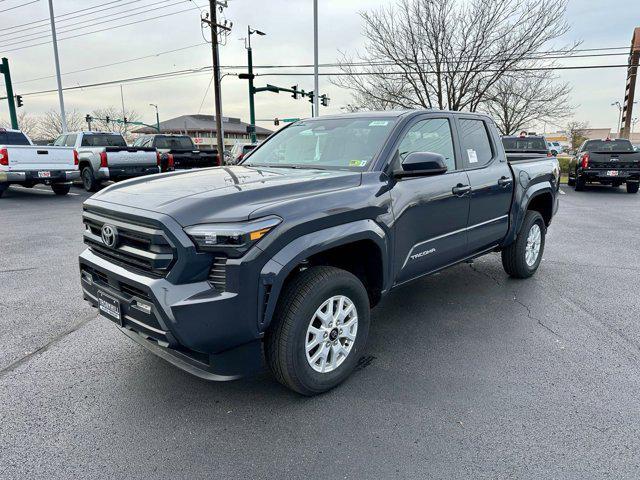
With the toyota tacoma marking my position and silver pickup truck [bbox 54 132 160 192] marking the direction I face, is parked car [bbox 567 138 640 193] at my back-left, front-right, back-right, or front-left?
front-right

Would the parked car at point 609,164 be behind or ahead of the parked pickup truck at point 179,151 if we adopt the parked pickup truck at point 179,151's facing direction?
behind

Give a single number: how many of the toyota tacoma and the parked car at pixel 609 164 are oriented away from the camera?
1

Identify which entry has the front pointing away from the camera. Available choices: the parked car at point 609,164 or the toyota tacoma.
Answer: the parked car

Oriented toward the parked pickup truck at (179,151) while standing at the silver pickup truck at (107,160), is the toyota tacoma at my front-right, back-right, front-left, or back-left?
back-right

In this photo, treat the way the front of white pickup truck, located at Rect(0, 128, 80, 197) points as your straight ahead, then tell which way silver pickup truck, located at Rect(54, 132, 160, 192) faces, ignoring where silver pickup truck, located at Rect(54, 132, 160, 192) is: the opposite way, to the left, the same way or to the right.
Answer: the same way

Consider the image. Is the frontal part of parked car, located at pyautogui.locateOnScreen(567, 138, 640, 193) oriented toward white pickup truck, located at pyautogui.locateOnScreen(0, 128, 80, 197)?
no

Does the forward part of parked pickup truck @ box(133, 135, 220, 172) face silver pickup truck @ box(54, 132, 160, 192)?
no

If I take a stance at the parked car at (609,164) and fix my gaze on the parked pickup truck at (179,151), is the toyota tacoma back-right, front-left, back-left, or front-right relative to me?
front-left

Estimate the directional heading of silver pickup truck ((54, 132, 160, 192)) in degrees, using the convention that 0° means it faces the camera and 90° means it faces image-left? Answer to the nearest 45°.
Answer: approximately 135°

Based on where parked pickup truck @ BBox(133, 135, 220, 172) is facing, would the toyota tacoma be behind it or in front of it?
behind

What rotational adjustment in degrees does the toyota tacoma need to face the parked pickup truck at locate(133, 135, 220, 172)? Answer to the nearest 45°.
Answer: approximately 135° to its right

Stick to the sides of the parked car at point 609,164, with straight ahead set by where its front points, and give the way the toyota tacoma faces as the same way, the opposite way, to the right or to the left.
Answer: the opposite way

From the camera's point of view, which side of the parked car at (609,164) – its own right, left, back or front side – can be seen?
back
